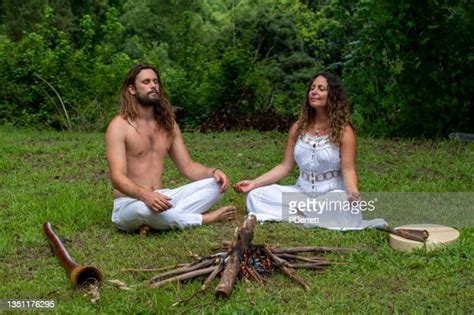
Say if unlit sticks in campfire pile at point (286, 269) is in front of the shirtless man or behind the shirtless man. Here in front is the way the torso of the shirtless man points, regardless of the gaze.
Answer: in front

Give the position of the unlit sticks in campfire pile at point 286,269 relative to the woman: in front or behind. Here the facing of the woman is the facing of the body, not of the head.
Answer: in front

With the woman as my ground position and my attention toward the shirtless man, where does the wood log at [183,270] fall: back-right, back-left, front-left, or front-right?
front-left

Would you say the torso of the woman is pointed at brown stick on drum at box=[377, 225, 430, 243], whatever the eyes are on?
no

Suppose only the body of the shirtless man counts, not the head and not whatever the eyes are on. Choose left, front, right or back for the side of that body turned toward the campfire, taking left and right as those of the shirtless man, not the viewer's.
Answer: front

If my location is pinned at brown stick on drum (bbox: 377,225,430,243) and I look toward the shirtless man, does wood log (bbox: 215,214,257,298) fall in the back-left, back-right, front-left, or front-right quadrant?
front-left

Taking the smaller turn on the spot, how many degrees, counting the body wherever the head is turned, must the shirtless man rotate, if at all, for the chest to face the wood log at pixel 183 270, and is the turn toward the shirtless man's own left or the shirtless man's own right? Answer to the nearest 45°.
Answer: approximately 45° to the shirtless man's own right

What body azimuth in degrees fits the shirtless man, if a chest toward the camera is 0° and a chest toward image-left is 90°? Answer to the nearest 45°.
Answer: approximately 315°

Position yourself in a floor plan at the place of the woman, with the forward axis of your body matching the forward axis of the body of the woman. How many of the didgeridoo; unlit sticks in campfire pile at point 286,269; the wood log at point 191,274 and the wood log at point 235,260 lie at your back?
0

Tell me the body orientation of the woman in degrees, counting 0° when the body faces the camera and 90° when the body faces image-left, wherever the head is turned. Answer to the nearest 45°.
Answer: approximately 45°

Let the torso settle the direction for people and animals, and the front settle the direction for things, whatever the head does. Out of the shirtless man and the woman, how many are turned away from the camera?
0

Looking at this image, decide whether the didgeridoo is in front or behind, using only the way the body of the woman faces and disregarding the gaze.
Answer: in front
